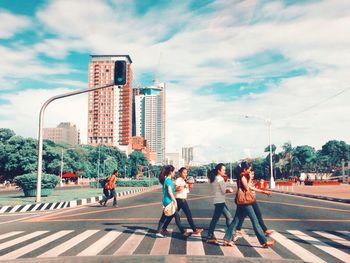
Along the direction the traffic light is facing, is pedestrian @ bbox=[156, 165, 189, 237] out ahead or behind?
ahead

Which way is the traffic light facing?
toward the camera

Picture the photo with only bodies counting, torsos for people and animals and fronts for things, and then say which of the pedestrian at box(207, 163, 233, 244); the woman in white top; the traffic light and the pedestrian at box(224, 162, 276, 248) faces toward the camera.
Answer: the traffic light

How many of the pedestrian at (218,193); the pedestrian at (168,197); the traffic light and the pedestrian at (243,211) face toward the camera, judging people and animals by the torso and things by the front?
1
